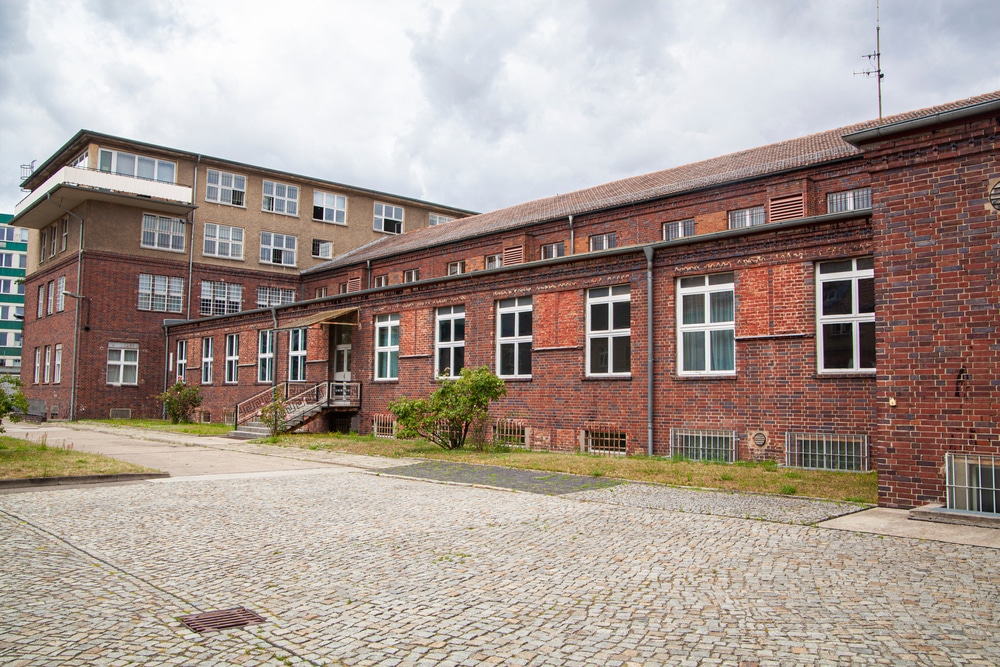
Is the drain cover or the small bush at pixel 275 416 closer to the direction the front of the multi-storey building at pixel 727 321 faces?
the drain cover

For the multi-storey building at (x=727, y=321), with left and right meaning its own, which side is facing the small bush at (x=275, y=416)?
right

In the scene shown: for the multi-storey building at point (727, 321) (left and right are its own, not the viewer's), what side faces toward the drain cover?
front

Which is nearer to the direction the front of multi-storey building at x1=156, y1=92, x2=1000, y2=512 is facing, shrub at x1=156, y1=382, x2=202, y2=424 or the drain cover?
the drain cover

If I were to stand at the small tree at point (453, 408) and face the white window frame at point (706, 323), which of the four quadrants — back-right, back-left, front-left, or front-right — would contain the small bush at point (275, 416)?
back-left

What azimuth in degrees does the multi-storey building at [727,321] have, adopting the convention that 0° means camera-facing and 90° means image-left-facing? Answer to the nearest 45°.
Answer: approximately 45°

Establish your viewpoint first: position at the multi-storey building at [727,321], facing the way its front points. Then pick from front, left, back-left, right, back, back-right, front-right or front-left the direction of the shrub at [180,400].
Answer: right
